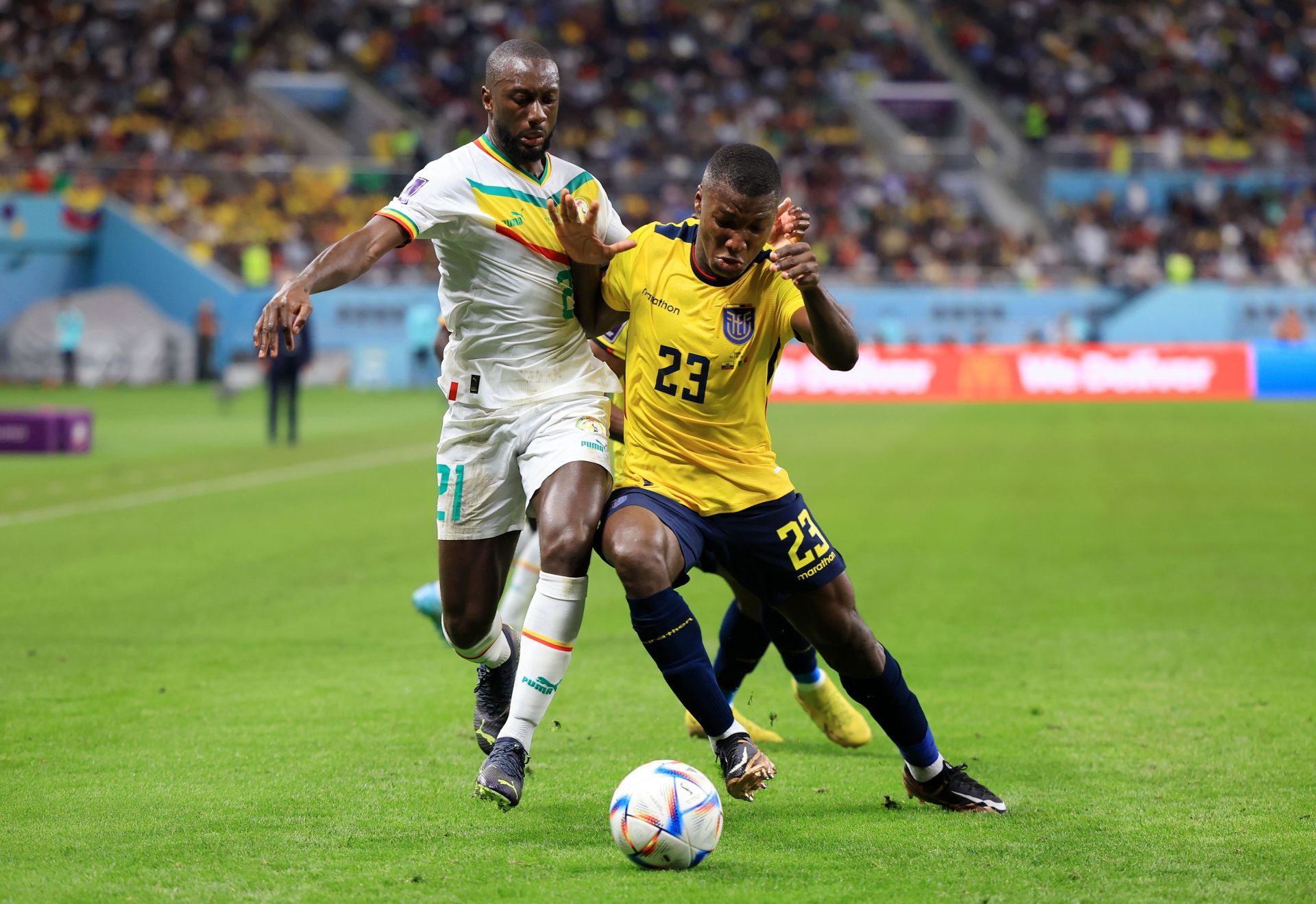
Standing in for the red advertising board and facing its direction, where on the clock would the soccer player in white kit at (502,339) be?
The soccer player in white kit is roughly at 12 o'clock from the red advertising board.

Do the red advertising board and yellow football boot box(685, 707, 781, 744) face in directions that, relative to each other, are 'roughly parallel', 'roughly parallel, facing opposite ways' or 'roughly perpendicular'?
roughly perpendicular

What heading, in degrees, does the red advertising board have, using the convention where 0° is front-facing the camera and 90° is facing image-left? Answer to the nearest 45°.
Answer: approximately 0°

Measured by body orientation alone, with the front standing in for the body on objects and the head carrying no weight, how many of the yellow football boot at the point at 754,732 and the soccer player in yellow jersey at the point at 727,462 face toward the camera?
1

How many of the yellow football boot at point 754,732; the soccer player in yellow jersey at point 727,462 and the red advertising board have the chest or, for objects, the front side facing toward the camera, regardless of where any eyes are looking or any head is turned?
2
